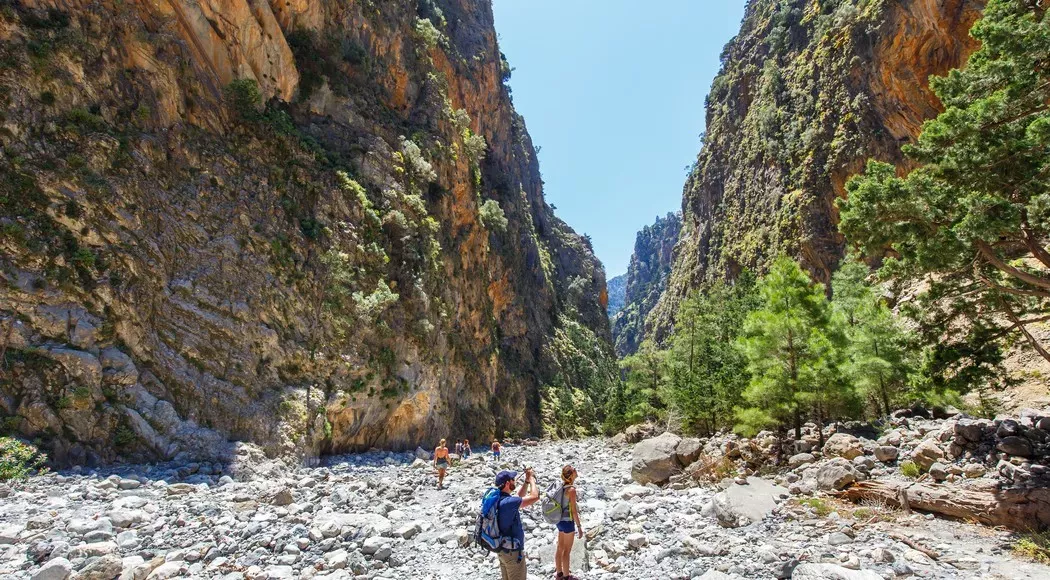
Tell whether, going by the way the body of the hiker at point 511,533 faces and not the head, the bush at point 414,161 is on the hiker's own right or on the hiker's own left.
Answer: on the hiker's own left

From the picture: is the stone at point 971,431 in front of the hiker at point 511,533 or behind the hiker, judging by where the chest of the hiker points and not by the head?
in front

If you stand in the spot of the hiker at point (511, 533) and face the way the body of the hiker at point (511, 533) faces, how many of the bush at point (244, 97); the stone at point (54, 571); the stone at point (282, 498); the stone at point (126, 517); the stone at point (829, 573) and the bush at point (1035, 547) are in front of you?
2

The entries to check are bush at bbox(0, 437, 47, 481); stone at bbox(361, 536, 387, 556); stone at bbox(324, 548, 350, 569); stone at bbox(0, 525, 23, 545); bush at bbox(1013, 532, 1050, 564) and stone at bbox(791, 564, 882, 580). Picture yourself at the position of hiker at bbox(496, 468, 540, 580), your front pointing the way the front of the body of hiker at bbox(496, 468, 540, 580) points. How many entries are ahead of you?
2

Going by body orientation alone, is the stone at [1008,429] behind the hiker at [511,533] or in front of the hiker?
in front
